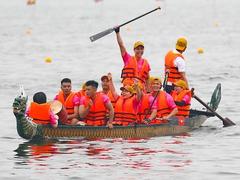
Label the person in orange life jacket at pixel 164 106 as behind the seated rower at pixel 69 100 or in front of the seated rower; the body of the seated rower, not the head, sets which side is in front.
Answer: behind

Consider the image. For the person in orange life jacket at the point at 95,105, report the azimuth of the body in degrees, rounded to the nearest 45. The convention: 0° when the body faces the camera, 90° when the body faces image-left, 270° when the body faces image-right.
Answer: approximately 45°

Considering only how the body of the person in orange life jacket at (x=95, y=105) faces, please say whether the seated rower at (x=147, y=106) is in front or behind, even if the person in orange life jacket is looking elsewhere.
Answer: behind

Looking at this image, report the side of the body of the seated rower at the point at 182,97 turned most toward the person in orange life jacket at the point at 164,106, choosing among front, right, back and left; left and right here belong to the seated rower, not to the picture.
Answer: front

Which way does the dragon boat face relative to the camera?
to the viewer's left

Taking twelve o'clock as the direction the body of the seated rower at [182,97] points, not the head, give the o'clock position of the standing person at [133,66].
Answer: The standing person is roughly at 1 o'clock from the seated rower.

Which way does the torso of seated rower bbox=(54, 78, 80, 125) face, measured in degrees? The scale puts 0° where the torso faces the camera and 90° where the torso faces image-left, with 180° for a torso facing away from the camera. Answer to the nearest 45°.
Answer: approximately 45°

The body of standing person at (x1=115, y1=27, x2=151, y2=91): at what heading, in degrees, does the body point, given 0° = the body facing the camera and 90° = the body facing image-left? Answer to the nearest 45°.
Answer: approximately 0°
